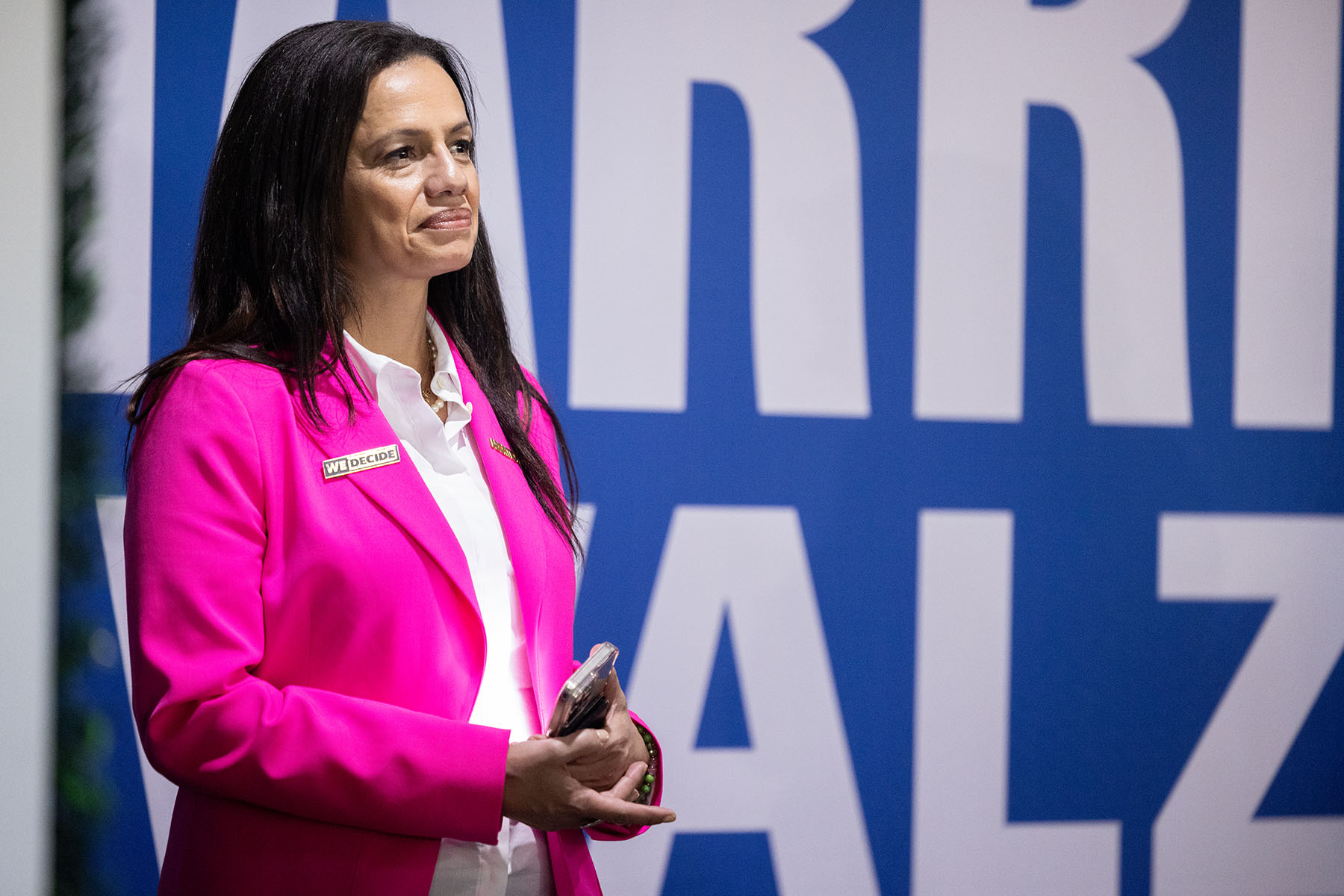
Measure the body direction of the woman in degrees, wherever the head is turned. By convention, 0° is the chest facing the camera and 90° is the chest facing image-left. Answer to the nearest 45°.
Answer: approximately 315°

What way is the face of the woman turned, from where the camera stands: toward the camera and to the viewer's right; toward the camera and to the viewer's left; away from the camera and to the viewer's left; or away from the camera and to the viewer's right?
toward the camera and to the viewer's right
